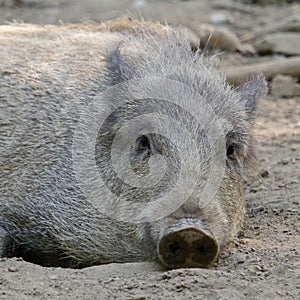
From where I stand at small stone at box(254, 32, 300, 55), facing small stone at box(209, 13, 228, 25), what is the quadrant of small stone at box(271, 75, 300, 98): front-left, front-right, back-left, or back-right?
back-left

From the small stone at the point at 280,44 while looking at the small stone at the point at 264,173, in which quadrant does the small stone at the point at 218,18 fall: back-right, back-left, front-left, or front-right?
back-right

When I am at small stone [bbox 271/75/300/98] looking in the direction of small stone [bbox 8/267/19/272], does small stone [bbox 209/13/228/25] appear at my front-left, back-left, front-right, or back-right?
back-right

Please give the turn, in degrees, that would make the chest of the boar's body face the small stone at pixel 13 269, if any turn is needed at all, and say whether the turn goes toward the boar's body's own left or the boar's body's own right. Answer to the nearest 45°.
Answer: approximately 45° to the boar's body's own right

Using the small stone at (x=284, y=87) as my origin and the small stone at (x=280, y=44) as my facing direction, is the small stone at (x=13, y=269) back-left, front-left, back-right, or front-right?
back-left

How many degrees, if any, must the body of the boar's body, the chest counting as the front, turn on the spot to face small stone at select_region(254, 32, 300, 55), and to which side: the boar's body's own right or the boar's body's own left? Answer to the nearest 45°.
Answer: approximately 90° to the boar's body's own left

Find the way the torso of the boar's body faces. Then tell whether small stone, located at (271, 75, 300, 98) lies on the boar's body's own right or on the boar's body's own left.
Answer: on the boar's body's own left

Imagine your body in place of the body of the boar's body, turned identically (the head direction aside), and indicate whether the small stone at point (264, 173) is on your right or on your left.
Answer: on your left

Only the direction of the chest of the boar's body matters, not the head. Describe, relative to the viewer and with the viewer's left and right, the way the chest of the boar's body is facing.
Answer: facing the viewer and to the right of the viewer
